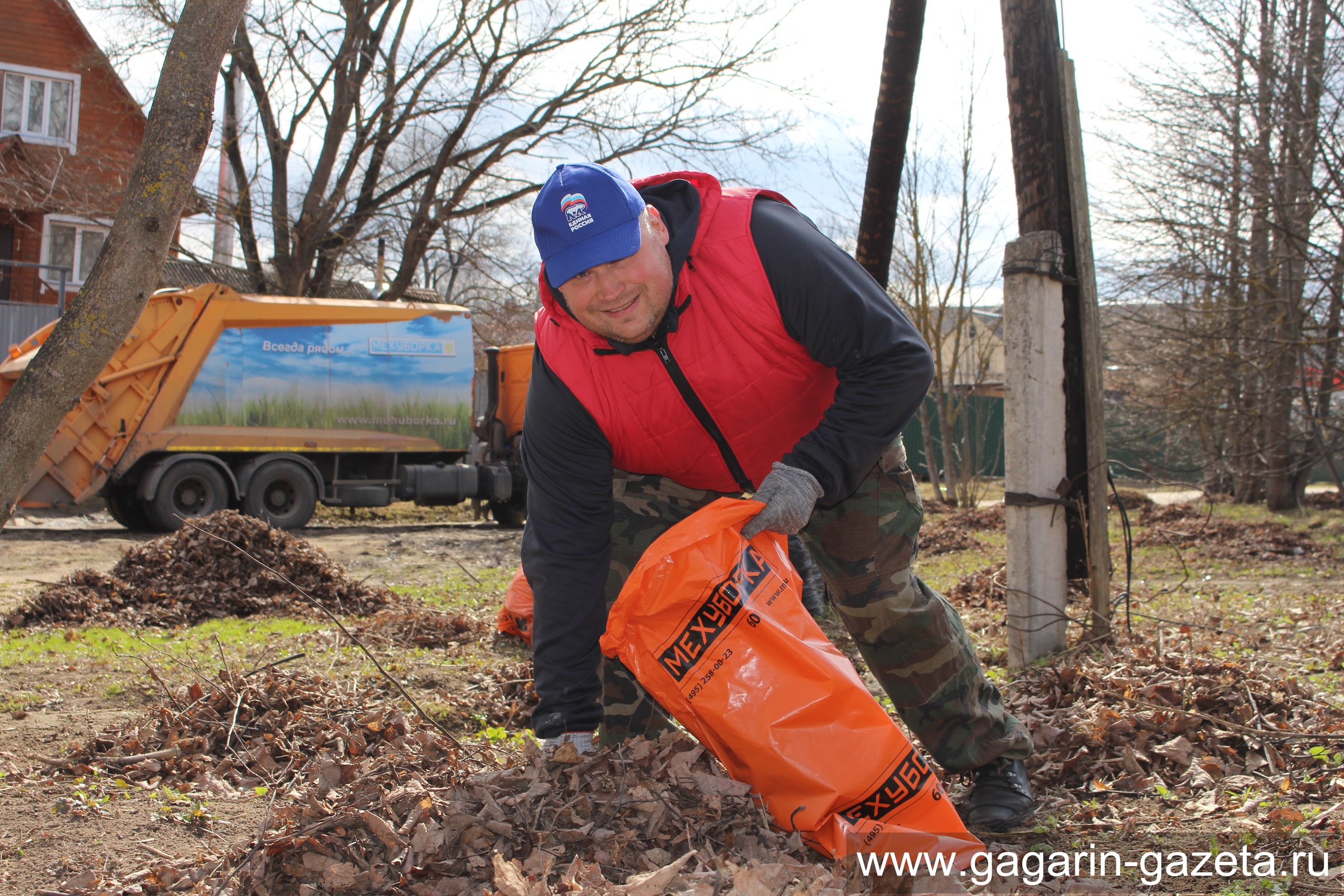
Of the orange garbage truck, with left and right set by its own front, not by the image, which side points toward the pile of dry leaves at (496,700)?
right

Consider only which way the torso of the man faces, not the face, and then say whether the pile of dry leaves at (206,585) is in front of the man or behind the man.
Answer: behind

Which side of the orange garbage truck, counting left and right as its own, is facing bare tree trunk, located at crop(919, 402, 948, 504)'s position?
front

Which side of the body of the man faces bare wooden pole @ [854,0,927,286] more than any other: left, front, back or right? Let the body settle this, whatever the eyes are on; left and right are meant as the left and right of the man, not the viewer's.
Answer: back

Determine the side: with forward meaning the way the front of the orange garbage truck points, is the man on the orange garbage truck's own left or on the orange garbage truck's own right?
on the orange garbage truck's own right

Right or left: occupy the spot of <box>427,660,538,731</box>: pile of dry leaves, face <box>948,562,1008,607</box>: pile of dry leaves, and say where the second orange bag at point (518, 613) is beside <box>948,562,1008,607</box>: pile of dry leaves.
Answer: left

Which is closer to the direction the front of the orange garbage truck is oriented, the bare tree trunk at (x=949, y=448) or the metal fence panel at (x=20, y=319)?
the bare tree trunk

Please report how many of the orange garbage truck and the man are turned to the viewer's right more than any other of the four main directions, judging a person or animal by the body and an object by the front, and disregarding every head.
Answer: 1

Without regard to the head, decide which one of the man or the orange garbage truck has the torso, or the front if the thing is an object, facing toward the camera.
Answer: the man

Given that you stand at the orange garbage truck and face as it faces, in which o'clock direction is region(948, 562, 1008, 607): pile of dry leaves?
The pile of dry leaves is roughly at 2 o'clock from the orange garbage truck.

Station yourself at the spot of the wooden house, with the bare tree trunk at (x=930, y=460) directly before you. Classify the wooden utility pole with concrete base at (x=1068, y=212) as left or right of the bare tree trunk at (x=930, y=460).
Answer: right

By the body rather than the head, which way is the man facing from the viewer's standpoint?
toward the camera

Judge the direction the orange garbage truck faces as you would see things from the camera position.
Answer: facing to the right of the viewer
